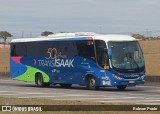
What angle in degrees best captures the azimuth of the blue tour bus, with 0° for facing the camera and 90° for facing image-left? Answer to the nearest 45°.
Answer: approximately 315°
